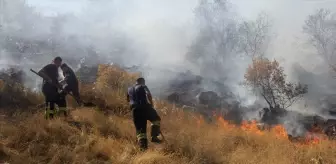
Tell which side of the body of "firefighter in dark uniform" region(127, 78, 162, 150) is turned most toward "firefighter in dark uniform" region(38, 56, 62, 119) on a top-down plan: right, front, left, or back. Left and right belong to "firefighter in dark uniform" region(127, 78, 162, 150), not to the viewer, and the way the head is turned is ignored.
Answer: left

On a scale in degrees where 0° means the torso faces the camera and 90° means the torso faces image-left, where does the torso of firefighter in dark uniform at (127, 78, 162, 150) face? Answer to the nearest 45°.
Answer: approximately 225°

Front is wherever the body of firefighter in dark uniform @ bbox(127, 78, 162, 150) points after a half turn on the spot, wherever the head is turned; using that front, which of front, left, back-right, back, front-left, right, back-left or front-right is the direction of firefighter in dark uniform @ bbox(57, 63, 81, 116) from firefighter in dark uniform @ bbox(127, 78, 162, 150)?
right
